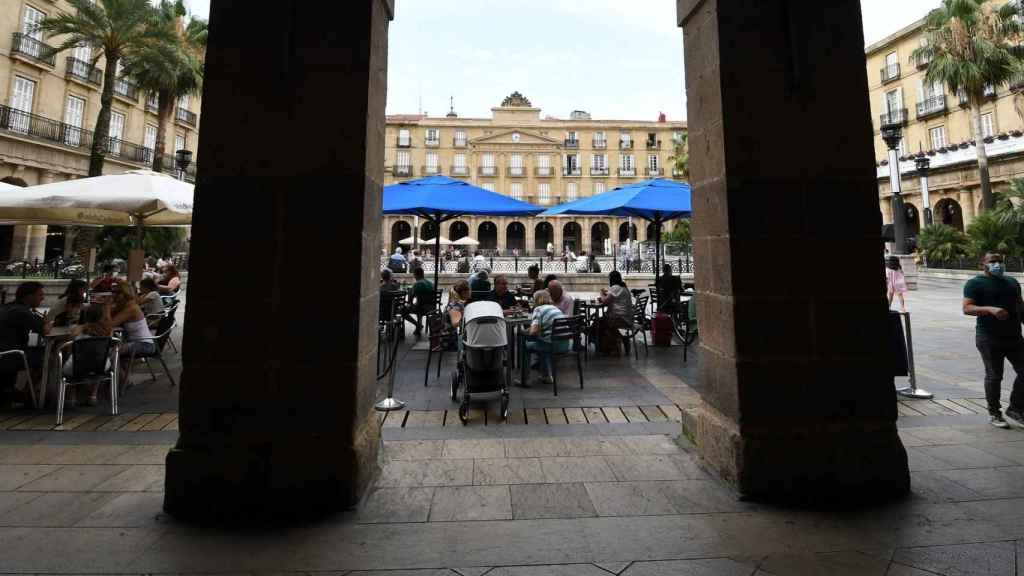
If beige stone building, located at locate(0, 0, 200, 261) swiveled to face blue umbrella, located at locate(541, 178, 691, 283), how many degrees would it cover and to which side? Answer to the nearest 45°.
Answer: approximately 45° to its right

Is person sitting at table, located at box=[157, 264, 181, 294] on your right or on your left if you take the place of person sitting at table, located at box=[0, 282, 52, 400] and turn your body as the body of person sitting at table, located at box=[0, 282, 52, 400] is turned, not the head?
on your left

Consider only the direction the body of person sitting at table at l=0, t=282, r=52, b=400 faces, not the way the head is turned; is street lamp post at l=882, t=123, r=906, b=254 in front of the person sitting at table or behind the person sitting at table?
in front

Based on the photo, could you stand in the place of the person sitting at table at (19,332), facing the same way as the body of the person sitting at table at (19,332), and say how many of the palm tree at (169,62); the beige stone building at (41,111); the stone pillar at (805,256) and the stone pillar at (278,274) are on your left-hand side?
2

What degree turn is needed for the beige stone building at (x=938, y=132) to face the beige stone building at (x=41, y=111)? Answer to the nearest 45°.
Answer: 0° — it already faces it

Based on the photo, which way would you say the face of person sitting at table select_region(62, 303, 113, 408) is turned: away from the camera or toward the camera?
away from the camera

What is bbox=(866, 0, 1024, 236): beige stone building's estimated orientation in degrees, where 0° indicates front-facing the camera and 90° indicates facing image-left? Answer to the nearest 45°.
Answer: approximately 45°

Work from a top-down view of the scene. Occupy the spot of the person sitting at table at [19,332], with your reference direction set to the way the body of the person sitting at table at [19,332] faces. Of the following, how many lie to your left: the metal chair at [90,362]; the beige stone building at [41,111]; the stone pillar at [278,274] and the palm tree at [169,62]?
2

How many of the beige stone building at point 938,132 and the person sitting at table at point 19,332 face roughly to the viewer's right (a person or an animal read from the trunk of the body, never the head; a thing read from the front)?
1

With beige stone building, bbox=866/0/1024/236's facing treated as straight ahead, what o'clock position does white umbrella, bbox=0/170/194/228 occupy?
The white umbrella is roughly at 11 o'clock from the beige stone building.

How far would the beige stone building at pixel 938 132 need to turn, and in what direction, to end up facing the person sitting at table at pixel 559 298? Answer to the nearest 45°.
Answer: approximately 45° to its left

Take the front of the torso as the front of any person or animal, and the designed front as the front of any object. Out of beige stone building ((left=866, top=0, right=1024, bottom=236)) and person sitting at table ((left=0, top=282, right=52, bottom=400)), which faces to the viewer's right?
the person sitting at table

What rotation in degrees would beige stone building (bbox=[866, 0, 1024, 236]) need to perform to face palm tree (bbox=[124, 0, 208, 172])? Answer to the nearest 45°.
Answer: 0° — it already faces it

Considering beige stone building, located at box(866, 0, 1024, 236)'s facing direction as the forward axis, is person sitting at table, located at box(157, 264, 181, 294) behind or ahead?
ahead

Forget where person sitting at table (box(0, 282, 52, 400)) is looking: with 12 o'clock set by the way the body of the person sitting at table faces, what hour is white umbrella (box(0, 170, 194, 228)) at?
The white umbrella is roughly at 10 o'clock from the person sitting at table.

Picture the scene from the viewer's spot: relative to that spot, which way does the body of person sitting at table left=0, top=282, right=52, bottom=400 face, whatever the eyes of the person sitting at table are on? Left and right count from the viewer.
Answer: facing to the right of the viewer

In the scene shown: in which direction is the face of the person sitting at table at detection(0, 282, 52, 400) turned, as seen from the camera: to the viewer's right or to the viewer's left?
to the viewer's right
